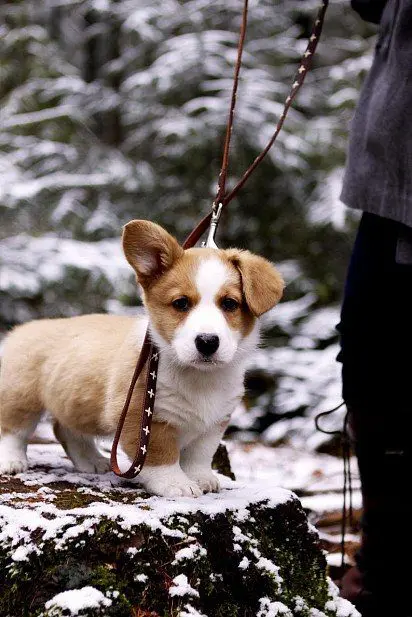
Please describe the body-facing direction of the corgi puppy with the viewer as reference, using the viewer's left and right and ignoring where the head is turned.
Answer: facing the viewer and to the right of the viewer
